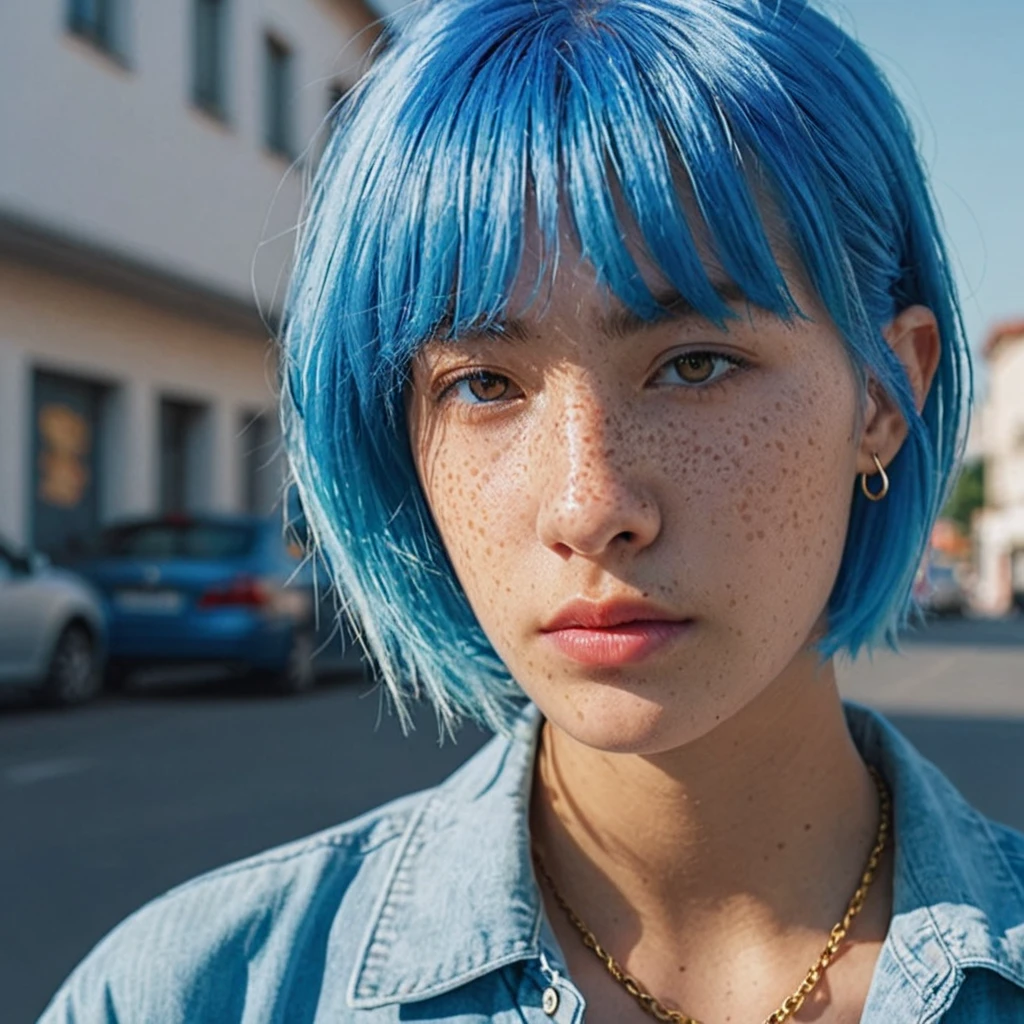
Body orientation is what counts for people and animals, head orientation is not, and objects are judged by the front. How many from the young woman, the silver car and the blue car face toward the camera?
1

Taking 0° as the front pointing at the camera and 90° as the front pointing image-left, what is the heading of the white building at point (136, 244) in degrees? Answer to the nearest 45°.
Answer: approximately 315°

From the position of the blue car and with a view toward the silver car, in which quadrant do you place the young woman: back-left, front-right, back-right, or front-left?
front-left

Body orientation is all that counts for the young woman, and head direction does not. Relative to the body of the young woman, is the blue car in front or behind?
behind

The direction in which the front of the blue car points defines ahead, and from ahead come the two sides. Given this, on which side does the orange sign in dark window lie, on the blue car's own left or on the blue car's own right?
on the blue car's own left

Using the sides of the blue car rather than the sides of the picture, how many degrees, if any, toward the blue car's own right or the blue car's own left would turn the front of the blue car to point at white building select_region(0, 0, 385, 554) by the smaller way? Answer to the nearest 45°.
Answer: approximately 45° to the blue car's own left

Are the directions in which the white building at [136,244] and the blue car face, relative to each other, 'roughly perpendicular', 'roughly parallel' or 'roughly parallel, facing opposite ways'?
roughly perpendicular

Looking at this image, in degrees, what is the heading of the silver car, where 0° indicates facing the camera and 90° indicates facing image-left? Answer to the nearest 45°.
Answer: approximately 225°

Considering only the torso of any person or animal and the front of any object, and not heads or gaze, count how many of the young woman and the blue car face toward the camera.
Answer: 1

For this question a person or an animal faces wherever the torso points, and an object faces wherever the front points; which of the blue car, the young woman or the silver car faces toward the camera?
the young woman

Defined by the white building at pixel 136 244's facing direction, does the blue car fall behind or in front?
in front

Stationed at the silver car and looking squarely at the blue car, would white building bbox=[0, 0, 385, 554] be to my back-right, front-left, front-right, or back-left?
front-left

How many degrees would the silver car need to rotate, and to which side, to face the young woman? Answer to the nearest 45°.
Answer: approximately 135° to its right

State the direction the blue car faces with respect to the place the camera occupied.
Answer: facing away from the viewer and to the right of the viewer

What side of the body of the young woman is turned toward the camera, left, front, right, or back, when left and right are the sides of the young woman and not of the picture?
front
